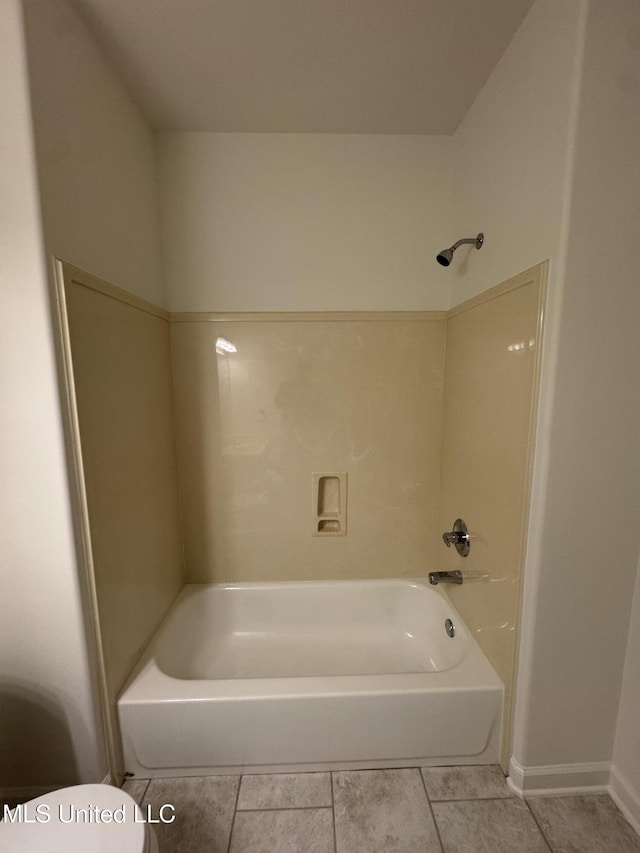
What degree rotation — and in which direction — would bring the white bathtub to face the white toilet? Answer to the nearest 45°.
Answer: approximately 45° to its right

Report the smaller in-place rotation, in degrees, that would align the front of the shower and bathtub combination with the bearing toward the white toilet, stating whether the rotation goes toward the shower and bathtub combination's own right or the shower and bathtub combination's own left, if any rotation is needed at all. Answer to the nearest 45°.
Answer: approximately 45° to the shower and bathtub combination's own right

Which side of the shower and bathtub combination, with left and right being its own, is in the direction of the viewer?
front

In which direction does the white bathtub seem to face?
toward the camera
